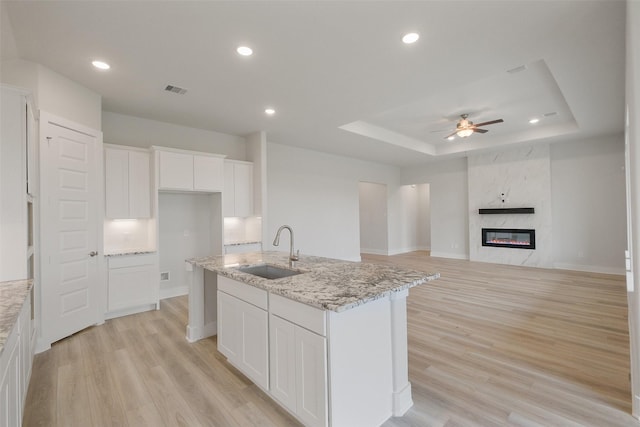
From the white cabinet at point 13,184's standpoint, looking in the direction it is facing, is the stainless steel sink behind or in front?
in front

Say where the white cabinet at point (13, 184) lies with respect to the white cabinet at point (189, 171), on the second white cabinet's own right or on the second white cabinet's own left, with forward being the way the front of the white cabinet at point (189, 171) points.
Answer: on the second white cabinet's own right

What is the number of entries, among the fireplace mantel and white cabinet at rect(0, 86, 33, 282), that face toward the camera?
1

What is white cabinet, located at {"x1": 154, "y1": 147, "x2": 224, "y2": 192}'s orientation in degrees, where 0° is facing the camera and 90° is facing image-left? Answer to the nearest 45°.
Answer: approximately 315°

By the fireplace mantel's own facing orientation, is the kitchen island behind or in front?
in front

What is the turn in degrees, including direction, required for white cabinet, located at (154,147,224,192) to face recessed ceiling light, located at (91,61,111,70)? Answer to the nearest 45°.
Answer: approximately 90° to its right

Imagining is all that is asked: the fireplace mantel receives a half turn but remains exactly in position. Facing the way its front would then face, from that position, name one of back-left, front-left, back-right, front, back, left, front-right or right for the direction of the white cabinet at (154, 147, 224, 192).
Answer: back-left

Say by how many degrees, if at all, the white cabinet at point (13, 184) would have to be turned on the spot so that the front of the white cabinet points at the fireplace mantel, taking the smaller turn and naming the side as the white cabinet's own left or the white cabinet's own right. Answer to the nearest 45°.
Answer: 0° — it already faces it

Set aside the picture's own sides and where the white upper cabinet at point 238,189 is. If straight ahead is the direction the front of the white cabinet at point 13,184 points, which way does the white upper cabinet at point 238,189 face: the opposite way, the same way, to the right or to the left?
to the right

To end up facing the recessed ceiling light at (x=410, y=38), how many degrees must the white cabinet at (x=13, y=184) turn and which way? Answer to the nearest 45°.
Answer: approximately 45° to its right

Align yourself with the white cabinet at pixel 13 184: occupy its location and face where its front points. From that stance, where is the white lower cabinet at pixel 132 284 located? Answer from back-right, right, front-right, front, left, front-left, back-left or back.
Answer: front-left

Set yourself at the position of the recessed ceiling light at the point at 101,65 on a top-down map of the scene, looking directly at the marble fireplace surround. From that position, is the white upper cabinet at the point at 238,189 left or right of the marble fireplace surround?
left
